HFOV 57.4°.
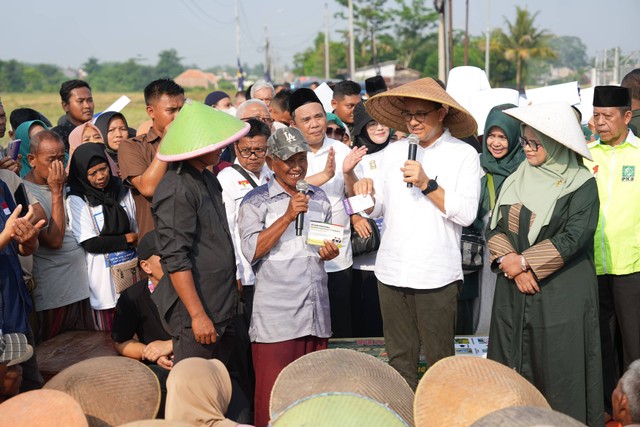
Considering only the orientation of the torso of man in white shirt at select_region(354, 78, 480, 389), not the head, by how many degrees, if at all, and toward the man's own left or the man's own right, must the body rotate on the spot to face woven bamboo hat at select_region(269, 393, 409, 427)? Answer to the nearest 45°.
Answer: approximately 45° to the man's own left

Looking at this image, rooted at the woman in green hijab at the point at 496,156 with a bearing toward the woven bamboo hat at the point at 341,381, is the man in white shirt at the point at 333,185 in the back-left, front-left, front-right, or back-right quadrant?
front-right

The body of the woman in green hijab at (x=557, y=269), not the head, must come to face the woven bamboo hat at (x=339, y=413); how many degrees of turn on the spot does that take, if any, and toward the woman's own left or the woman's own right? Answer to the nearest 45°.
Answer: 0° — they already face it

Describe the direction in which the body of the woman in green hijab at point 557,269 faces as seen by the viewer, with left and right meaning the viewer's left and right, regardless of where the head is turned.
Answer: facing the viewer and to the left of the viewer

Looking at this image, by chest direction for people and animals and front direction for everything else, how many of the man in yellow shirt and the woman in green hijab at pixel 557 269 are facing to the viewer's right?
0

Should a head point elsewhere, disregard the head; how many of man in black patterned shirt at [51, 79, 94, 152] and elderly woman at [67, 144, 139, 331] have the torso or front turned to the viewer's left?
0

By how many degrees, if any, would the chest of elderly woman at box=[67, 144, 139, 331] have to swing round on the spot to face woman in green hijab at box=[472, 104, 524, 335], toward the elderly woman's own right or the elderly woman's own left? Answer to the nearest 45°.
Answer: approximately 45° to the elderly woman's own left

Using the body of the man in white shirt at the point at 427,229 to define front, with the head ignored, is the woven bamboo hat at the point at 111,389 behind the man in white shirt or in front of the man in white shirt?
in front

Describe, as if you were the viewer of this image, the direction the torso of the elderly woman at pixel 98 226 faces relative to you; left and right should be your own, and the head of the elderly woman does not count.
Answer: facing the viewer and to the right of the viewer

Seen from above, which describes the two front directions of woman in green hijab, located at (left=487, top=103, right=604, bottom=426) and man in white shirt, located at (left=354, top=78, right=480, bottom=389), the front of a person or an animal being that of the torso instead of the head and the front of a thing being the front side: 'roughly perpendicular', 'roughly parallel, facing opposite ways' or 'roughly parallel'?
roughly parallel

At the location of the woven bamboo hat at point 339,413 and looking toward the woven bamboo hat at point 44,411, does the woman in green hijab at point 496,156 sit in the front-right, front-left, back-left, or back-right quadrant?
back-right

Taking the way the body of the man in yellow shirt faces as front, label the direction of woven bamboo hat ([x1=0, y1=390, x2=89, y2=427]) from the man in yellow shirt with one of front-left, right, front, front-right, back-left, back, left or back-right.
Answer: front

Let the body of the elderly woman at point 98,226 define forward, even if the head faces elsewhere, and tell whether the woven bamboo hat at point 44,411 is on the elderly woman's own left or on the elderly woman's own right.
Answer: on the elderly woman's own right
